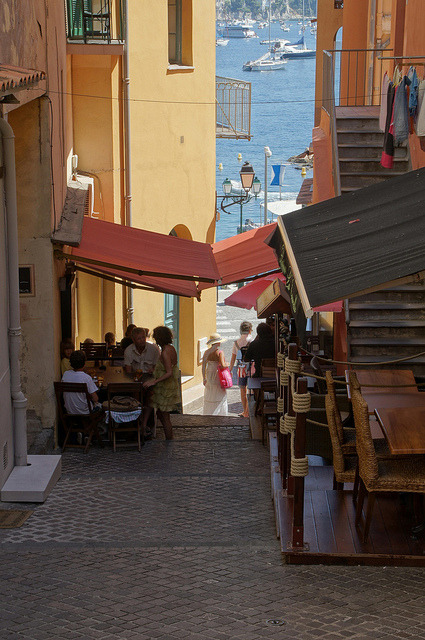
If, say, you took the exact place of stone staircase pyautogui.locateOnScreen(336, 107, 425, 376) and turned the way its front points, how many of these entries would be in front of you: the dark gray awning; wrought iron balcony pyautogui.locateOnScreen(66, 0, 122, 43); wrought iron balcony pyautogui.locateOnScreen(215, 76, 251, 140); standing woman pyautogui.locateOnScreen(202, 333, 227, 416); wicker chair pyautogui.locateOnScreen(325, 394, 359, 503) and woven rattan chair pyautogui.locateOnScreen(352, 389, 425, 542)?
3

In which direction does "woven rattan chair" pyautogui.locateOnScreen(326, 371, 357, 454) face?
to the viewer's right

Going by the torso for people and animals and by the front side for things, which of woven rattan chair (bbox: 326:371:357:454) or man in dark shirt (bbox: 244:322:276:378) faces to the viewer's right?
the woven rattan chair

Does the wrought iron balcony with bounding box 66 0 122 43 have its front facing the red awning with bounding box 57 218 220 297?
yes

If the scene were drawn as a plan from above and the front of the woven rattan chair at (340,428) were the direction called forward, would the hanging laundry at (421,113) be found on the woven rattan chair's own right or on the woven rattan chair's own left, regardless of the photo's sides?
on the woven rattan chair's own left

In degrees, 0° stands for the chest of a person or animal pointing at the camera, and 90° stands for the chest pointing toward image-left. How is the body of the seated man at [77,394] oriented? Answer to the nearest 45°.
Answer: approximately 180°
